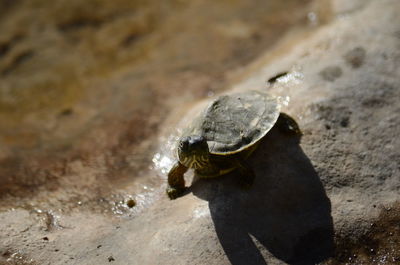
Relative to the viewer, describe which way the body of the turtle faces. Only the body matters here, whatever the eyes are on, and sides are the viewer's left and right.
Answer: facing the viewer and to the left of the viewer
